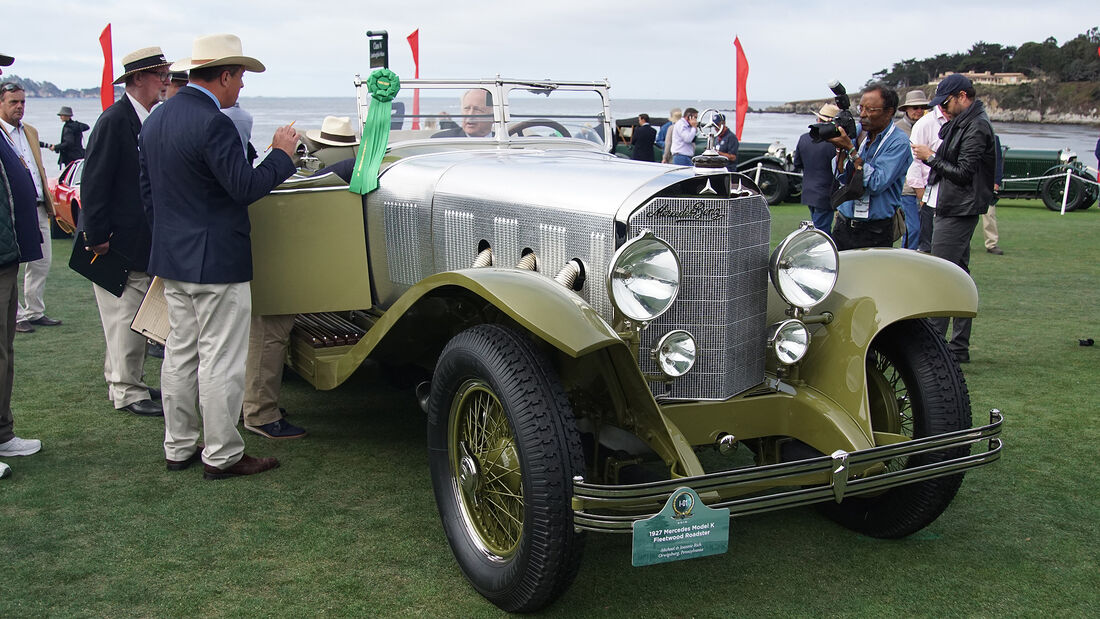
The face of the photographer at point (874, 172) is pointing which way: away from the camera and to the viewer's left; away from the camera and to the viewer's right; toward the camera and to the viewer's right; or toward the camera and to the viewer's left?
toward the camera and to the viewer's left

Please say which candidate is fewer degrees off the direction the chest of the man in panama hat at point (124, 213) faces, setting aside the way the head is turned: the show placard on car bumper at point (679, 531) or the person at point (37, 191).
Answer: the show placard on car bumper

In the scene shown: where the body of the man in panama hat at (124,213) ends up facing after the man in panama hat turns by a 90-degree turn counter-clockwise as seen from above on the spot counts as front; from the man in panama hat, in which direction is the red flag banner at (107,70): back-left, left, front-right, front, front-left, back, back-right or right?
front

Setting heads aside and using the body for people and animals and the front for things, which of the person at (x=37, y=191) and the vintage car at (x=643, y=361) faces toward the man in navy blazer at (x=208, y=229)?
the person

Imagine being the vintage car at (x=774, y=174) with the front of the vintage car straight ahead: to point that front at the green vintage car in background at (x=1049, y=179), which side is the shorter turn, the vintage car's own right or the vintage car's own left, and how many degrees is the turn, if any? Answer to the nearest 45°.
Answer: approximately 45° to the vintage car's own left

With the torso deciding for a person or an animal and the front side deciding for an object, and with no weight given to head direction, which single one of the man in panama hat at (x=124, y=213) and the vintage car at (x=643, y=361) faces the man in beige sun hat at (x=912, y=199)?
the man in panama hat

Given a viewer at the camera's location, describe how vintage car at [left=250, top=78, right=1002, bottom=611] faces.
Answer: facing the viewer and to the right of the viewer

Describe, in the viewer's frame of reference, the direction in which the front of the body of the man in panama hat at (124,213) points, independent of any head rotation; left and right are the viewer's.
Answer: facing to the right of the viewer

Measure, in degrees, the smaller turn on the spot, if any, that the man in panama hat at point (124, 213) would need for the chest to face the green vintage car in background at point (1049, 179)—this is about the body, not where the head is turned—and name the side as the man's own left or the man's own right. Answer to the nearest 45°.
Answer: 0° — they already face it

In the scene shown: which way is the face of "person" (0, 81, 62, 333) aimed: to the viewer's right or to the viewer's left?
to the viewer's right

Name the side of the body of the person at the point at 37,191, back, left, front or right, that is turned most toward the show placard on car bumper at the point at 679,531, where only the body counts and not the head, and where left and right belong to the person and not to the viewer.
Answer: front

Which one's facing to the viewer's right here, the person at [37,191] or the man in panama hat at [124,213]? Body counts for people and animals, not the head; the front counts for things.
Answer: the man in panama hat

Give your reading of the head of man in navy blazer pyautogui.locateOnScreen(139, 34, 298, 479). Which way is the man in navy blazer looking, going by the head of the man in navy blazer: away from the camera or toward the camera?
away from the camera
